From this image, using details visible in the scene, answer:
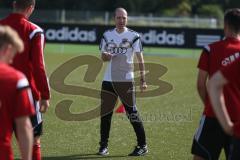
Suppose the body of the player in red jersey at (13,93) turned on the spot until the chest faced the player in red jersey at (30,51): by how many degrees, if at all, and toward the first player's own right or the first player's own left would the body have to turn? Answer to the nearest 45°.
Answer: approximately 45° to the first player's own left

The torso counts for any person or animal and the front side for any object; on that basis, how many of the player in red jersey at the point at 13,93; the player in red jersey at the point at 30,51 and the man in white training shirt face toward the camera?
1

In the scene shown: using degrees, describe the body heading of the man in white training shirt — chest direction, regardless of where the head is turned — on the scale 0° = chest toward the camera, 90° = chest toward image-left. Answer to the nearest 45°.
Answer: approximately 0°

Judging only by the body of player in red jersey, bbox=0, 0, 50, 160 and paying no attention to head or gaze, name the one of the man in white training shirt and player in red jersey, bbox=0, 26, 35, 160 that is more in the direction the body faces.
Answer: the man in white training shirt

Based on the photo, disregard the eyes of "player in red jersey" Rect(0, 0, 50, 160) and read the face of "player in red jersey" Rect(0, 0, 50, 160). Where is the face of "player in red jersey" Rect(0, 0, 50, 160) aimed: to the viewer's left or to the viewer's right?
to the viewer's right

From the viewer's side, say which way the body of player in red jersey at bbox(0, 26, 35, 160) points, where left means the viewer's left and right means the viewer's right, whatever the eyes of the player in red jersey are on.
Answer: facing away from the viewer and to the right of the viewer

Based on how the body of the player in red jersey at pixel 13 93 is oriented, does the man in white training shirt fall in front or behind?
in front

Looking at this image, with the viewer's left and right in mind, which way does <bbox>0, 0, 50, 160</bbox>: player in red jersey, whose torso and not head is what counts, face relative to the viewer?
facing away from the viewer and to the right of the viewer

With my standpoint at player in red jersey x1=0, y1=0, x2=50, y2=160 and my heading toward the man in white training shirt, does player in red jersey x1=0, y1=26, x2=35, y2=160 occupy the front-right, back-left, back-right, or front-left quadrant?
back-right

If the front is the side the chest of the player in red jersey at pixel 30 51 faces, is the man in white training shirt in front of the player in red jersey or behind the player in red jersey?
in front
